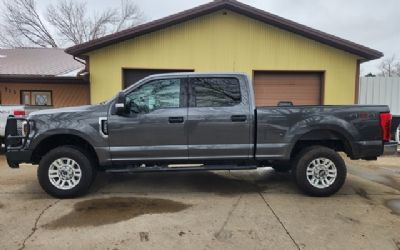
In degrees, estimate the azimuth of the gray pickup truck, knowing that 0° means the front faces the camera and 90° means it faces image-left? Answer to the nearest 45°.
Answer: approximately 90°
